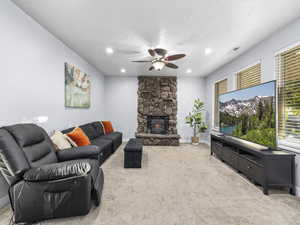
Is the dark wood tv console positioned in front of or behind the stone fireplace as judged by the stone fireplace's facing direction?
in front

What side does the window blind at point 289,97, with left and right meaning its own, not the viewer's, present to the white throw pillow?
front

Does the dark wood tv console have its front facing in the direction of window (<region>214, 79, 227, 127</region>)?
no

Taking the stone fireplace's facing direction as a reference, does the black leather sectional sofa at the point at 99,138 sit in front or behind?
in front

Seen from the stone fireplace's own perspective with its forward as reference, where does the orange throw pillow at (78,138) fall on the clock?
The orange throw pillow is roughly at 1 o'clock from the stone fireplace.

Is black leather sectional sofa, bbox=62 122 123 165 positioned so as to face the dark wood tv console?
yes

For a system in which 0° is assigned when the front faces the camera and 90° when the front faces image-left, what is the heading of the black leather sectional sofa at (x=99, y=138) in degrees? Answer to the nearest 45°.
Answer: approximately 315°

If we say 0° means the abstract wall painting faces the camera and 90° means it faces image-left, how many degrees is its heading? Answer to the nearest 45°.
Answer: approximately 315°

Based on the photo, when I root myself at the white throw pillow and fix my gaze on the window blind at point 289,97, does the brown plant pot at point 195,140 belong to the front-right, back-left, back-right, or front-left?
front-left

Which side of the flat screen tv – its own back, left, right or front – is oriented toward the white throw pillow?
front

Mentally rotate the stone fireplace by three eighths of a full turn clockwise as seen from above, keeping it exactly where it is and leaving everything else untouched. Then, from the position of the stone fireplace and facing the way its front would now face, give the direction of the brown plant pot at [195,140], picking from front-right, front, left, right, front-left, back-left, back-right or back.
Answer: back-right

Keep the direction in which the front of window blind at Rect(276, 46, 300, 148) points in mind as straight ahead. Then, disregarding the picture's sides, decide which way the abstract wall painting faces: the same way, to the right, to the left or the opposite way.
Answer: the opposite way

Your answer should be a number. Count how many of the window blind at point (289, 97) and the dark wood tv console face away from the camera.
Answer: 0

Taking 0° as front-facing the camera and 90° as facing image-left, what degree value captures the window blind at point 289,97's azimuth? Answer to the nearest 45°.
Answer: approximately 45°

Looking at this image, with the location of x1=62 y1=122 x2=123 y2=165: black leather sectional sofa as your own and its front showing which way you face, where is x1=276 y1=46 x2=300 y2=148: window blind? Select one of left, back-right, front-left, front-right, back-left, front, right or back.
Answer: front

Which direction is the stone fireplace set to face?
toward the camera

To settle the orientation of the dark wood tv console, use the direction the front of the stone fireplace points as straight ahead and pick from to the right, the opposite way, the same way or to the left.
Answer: to the right
